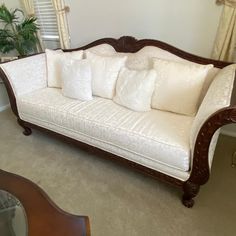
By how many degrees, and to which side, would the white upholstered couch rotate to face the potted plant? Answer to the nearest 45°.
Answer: approximately 90° to its right

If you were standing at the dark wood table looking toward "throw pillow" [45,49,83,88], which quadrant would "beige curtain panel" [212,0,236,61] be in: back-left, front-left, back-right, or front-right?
front-right

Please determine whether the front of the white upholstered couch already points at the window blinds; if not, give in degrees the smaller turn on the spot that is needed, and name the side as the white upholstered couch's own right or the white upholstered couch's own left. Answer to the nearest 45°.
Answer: approximately 90° to the white upholstered couch's own right

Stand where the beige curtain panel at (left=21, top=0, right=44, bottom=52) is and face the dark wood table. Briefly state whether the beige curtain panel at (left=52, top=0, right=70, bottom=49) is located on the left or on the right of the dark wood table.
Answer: left

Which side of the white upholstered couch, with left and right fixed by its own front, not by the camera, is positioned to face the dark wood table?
front

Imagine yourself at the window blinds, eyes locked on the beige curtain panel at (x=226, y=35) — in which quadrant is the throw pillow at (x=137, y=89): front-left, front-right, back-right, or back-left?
front-right

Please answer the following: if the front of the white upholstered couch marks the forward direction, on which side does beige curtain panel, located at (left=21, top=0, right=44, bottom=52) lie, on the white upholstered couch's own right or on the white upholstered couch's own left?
on the white upholstered couch's own right

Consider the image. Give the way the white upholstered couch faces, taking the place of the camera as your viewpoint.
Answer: facing the viewer and to the left of the viewer

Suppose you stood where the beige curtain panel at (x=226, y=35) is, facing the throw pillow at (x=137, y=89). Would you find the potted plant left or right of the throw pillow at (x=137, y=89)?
right

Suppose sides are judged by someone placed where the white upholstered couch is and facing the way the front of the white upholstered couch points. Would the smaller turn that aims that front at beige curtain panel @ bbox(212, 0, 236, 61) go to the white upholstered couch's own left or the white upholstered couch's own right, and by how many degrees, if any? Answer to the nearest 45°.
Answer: approximately 180°

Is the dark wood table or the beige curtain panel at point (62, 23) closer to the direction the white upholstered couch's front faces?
the dark wood table

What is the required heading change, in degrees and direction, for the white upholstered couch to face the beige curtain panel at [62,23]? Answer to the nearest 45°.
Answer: approximately 90° to its right

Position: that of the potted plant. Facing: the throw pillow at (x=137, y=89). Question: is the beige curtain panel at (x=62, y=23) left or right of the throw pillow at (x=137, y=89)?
left
